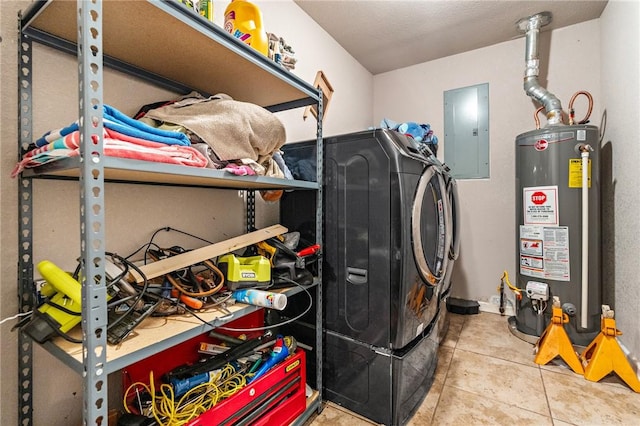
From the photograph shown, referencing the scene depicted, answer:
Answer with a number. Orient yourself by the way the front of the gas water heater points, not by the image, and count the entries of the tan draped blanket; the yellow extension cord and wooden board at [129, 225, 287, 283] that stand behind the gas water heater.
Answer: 0

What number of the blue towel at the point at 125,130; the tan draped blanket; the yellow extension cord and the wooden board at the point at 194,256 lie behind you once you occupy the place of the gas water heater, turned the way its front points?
0

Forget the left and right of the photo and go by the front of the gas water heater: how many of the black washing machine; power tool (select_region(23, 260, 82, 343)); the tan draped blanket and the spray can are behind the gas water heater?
0

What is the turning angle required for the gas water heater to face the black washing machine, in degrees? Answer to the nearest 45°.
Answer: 0° — it already faces it

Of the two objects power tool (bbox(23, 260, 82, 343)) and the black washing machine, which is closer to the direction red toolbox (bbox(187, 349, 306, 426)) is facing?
the black washing machine

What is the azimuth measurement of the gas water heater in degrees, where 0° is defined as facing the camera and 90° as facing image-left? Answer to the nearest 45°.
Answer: approximately 45°

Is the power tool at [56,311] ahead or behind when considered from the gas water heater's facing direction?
ahead

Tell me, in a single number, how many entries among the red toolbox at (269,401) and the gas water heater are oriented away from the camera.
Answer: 0

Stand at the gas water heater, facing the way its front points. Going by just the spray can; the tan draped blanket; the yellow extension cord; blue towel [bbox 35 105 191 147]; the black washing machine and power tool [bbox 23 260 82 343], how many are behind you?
0

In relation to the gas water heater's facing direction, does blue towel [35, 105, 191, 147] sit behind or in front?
in front

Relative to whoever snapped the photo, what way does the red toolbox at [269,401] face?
facing the viewer and to the right of the viewer
